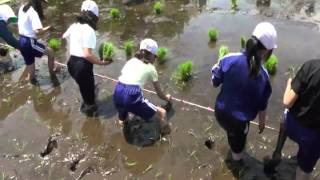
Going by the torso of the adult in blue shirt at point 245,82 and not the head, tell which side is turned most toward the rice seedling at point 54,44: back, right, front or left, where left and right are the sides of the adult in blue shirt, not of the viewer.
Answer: left

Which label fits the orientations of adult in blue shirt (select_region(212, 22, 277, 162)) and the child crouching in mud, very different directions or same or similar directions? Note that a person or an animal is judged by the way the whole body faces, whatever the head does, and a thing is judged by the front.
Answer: same or similar directions

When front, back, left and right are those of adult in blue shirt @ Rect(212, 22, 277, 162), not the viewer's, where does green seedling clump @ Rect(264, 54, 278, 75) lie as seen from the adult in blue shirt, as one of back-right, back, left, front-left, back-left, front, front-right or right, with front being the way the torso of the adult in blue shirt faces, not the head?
front-left

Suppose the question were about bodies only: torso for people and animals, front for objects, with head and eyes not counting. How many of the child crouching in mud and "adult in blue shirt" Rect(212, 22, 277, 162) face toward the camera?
0

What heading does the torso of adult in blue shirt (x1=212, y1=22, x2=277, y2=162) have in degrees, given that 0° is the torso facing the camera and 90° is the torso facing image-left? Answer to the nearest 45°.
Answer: approximately 225°

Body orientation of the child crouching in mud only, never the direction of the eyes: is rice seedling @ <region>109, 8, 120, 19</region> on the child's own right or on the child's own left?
on the child's own left

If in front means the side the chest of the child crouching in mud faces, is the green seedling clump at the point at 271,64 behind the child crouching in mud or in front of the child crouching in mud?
in front

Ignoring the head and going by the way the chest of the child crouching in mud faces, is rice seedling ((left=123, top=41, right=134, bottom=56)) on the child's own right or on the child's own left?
on the child's own left

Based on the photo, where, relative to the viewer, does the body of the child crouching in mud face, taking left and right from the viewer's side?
facing away from the viewer and to the right of the viewer
